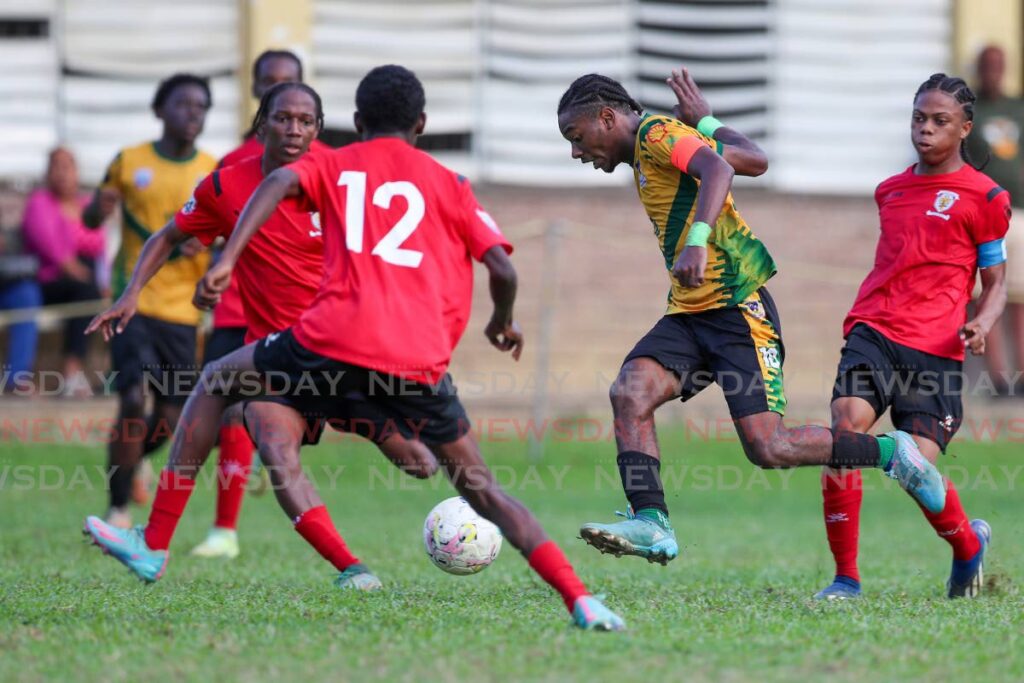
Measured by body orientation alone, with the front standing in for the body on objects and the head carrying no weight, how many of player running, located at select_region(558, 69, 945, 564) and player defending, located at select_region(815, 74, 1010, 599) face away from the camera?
0

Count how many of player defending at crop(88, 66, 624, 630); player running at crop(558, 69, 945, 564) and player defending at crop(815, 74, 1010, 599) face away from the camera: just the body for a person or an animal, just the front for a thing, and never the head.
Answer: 1

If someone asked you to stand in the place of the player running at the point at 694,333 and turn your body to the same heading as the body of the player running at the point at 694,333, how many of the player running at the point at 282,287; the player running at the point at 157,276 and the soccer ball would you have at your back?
0

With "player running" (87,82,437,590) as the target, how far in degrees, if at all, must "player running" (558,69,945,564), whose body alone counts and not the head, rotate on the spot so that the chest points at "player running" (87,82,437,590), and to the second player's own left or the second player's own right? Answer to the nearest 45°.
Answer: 0° — they already face them

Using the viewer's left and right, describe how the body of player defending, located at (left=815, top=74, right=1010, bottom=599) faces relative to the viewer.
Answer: facing the viewer and to the left of the viewer

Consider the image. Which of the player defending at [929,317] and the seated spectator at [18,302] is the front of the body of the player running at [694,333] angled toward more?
the seated spectator

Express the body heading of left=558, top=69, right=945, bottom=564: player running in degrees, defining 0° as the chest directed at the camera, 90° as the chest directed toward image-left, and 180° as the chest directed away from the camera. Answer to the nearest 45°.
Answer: approximately 90°

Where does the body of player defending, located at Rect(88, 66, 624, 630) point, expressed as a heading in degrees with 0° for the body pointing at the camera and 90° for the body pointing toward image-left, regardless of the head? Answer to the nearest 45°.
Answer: approximately 180°

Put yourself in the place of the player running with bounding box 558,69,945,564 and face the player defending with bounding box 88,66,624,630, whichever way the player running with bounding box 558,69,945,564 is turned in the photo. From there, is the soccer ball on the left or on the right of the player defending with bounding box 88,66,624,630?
right

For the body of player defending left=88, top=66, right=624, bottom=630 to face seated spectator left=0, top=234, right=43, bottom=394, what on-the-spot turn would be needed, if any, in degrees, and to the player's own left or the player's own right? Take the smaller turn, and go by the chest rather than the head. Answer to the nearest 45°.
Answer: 0° — they already face them

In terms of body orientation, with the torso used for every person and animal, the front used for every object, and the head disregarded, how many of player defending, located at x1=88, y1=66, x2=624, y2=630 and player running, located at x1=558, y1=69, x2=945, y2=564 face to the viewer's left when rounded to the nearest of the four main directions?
1

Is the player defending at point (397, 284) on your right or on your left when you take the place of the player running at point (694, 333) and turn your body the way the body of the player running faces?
on your left

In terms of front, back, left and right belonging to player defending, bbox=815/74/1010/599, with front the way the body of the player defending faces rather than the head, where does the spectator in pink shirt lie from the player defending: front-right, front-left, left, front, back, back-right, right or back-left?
right

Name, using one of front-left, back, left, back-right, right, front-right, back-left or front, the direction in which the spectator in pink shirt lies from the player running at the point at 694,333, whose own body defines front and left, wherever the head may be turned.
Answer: front-right

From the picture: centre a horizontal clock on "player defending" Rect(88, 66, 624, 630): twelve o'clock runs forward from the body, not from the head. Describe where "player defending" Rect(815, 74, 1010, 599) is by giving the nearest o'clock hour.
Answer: "player defending" Rect(815, 74, 1010, 599) is roughly at 2 o'clock from "player defending" Rect(88, 66, 624, 630).

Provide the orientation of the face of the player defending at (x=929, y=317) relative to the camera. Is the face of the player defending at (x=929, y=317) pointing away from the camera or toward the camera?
toward the camera

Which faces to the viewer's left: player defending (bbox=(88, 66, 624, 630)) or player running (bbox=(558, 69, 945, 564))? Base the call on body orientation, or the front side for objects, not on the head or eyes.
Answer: the player running
